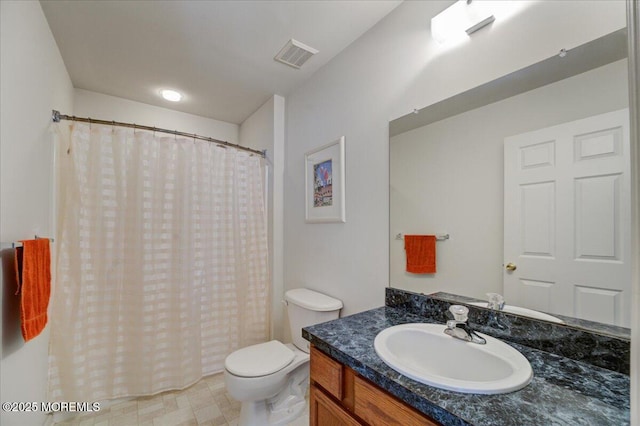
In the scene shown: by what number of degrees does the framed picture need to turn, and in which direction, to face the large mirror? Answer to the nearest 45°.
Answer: approximately 90° to its left

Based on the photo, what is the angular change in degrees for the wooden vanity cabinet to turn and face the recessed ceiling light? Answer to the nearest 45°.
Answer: approximately 90° to its right

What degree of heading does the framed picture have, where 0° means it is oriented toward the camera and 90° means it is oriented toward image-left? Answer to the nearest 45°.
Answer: approximately 45°

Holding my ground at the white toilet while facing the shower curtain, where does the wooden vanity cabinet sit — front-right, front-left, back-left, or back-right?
back-left

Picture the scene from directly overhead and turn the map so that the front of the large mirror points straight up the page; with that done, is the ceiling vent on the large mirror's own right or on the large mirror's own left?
on the large mirror's own right
